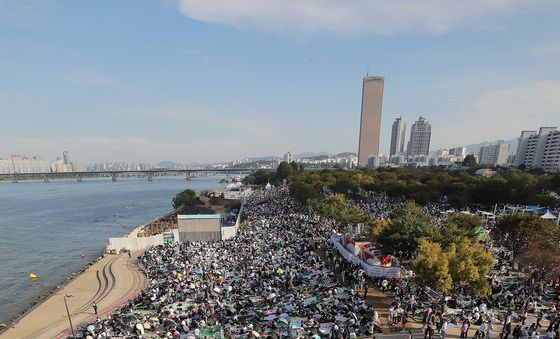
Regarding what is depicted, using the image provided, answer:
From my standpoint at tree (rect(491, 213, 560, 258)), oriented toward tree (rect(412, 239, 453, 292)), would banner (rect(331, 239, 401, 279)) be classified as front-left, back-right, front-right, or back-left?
front-right

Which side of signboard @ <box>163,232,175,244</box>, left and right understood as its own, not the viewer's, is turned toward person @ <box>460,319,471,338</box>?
front

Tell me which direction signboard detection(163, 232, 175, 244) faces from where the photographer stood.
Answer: facing the viewer

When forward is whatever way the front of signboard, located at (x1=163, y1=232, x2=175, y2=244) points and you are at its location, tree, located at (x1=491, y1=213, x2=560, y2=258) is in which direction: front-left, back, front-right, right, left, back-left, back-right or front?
front-left

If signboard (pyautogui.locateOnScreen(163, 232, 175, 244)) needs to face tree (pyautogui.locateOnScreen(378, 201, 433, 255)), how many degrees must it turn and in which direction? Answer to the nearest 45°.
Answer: approximately 45° to its left

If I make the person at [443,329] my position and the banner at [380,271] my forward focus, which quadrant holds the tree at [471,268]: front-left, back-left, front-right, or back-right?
front-right
